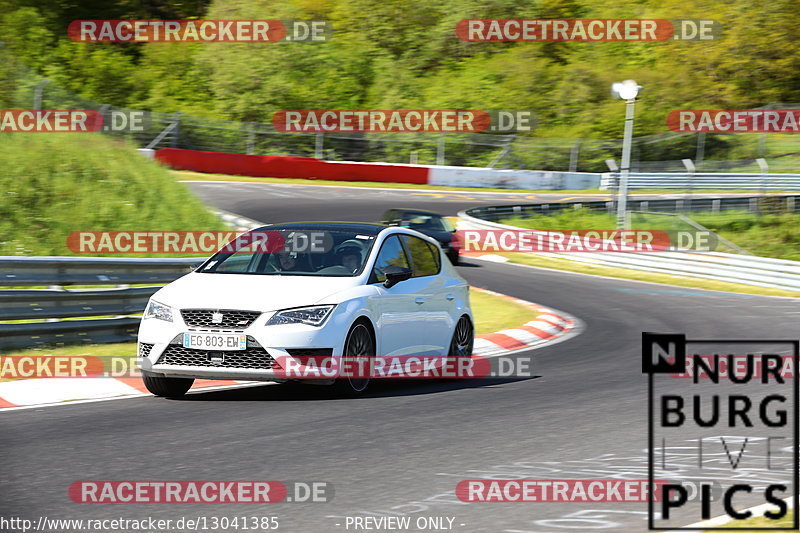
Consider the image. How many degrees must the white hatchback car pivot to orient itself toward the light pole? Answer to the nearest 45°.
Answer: approximately 180°

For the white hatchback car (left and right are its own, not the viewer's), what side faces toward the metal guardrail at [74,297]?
right

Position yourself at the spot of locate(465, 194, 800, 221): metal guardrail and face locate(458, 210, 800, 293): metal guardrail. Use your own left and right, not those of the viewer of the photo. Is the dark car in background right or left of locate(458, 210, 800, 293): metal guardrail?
right

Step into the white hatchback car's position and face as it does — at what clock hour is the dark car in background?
The dark car in background is roughly at 5 o'clock from the white hatchback car.

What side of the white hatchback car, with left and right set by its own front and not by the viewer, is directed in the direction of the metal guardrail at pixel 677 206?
back

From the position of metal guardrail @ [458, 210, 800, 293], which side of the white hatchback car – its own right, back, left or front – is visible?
back

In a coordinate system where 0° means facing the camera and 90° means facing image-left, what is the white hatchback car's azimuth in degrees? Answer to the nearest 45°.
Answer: approximately 45°

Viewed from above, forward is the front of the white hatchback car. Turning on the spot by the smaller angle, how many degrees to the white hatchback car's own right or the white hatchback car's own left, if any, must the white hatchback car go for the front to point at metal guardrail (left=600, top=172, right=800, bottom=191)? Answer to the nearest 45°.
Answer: approximately 180°
